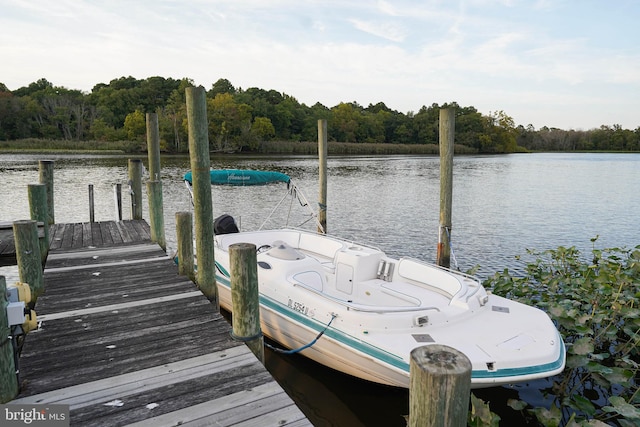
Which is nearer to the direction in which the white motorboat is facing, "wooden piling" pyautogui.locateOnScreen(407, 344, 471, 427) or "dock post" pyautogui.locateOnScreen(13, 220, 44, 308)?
the wooden piling

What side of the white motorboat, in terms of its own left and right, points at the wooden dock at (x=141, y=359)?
right

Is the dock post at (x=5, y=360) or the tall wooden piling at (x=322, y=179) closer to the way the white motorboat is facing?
the dock post

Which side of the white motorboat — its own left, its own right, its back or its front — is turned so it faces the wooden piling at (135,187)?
back

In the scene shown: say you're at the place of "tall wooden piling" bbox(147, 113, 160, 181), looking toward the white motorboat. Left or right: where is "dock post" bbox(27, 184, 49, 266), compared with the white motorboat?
right

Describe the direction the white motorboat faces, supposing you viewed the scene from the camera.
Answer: facing the viewer and to the right of the viewer

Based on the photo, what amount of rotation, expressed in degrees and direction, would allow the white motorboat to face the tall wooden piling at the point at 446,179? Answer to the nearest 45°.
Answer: approximately 135° to its left

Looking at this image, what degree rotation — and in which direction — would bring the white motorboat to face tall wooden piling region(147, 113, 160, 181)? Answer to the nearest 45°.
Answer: approximately 180°

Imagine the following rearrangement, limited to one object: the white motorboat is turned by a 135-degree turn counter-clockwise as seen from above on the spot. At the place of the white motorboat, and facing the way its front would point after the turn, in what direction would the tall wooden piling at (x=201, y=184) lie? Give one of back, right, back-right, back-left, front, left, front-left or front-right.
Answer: left

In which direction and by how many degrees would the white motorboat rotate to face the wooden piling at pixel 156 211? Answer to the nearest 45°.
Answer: approximately 180°

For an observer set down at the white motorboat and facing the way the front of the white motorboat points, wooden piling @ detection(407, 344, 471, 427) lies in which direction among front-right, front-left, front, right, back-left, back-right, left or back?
front-right

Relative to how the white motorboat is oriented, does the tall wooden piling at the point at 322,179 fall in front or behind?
behind

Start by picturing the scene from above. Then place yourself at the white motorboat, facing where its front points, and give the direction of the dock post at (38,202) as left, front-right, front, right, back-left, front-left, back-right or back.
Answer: back-right
